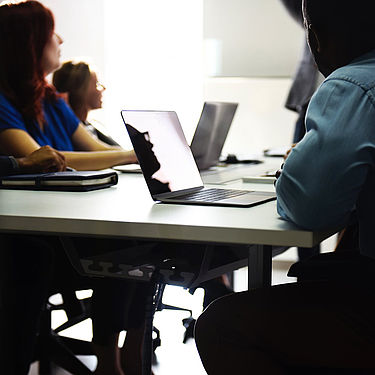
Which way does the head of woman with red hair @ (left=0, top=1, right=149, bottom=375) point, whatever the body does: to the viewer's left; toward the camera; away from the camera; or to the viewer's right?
to the viewer's right

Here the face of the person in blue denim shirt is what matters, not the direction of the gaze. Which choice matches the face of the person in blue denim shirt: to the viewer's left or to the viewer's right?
to the viewer's left

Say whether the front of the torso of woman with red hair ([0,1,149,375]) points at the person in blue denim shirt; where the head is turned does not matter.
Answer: no

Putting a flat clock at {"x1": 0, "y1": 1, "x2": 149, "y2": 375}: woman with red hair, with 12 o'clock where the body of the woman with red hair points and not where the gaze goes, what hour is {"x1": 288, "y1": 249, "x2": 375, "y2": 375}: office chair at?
The office chair is roughly at 2 o'clock from the woman with red hair.

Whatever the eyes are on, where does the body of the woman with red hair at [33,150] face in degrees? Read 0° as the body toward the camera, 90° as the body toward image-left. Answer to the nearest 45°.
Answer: approximately 270°
